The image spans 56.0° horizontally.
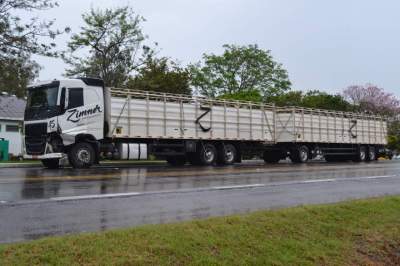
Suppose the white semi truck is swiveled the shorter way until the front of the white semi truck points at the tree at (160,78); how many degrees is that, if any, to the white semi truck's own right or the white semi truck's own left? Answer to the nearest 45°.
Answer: approximately 135° to the white semi truck's own right

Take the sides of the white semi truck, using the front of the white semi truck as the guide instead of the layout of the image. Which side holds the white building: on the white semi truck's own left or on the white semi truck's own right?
on the white semi truck's own right

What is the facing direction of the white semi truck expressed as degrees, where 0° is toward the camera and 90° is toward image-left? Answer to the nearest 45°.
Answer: approximately 45°

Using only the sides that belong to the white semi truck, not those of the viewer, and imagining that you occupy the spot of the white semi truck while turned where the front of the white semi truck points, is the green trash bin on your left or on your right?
on your right

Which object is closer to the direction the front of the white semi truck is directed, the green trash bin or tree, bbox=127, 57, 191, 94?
the green trash bin
